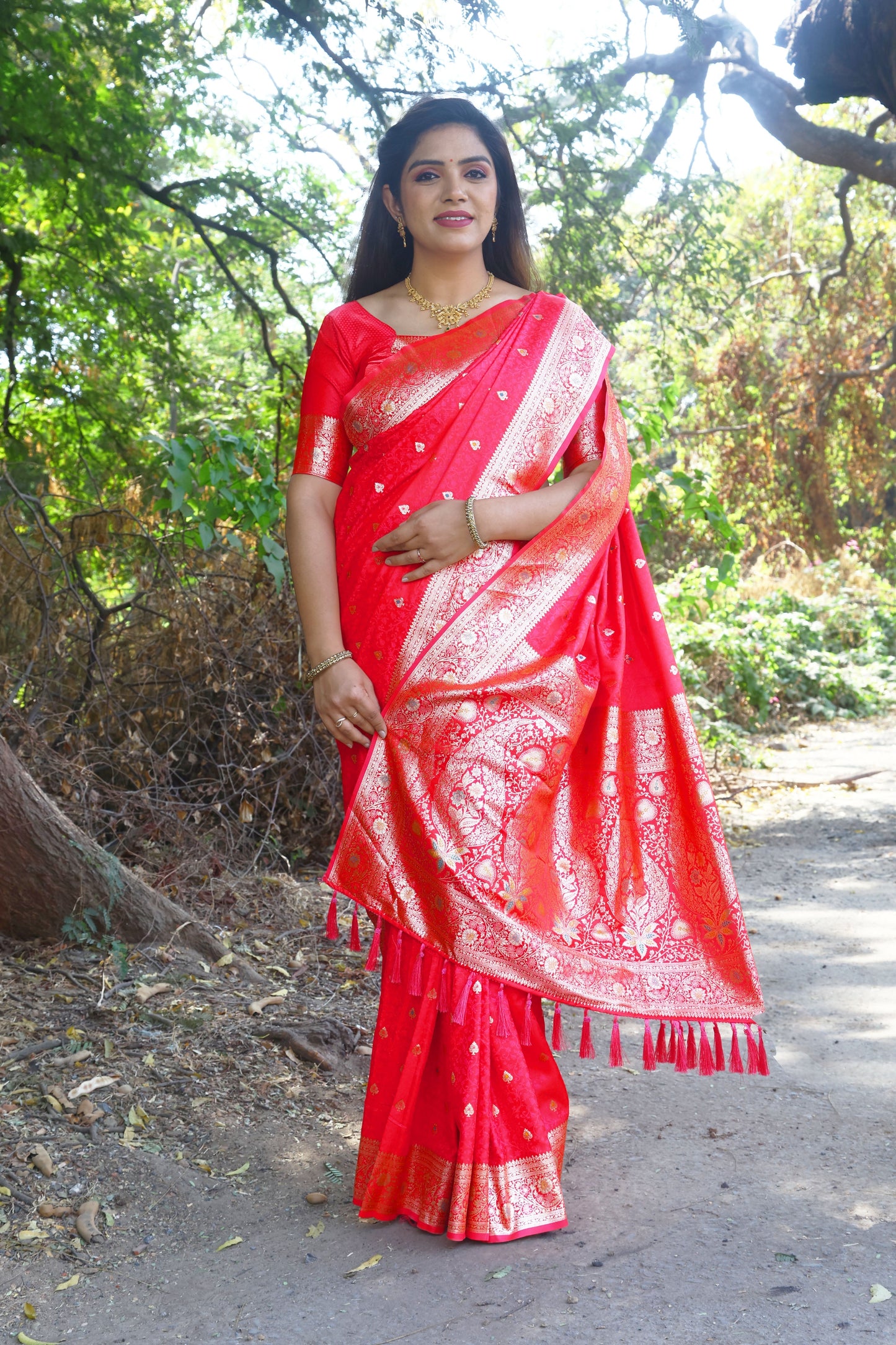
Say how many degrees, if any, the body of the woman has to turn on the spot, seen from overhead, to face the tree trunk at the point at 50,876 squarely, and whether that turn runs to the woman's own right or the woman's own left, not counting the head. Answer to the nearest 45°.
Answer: approximately 135° to the woman's own right

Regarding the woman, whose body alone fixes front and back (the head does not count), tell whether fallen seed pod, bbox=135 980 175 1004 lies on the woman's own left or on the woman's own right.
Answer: on the woman's own right

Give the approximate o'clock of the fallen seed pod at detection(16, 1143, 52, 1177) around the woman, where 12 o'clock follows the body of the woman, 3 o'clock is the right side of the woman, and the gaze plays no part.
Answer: The fallen seed pod is roughly at 3 o'clock from the woman.

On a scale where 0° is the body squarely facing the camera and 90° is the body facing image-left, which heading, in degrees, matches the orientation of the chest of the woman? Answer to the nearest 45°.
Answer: approximately 0°

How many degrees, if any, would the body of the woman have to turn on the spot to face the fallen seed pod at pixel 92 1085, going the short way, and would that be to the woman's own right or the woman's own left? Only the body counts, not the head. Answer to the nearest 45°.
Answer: approximately 90° to the woman's own right

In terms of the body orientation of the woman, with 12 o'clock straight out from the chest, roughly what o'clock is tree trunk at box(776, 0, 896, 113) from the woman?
The tree trunk is roughly at 7 o'clock from the woman.

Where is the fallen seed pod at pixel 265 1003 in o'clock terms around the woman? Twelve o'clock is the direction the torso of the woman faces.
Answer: The fallen seed pod is roughly at 5 o'clock from the woman.
